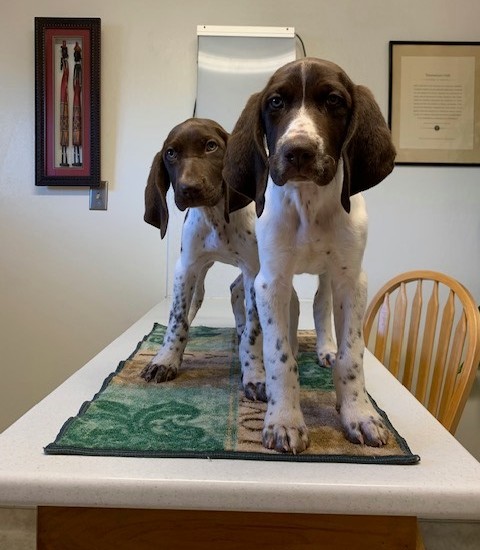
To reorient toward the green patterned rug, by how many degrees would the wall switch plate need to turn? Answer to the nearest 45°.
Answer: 0° — it already faces it

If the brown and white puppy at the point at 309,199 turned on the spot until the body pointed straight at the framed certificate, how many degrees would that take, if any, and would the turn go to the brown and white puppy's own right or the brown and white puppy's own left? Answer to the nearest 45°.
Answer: approximately 180°

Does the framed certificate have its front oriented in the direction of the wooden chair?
yes

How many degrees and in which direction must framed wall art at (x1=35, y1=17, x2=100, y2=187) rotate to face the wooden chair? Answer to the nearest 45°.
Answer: approximately 45° to its left
